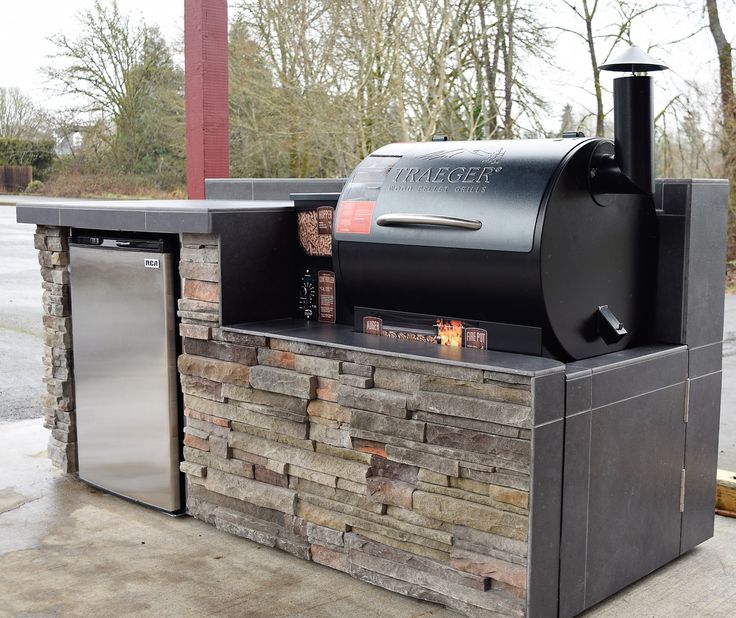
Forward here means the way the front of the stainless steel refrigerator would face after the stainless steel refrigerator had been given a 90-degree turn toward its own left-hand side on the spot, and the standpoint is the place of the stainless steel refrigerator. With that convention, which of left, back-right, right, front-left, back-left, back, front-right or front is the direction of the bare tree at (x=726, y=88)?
left

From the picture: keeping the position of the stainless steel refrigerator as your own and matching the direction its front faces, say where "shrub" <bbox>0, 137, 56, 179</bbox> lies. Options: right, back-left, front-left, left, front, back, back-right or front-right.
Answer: back-right

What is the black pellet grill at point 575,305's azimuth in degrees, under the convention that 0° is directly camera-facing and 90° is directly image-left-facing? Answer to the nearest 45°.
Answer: approximately 45°

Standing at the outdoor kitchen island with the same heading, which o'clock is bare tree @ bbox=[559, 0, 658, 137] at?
The bare tree is roughly at 5 o'clock from the outdoor kitchen island.

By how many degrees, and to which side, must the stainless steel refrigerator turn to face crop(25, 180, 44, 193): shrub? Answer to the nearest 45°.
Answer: approximately 135° to its right

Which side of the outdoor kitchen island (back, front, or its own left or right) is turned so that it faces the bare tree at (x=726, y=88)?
back

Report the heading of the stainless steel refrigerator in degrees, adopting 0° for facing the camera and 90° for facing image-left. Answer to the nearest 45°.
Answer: approximately 45°

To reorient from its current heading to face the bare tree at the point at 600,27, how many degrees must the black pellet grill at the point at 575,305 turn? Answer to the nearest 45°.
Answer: approximately 135° to its right

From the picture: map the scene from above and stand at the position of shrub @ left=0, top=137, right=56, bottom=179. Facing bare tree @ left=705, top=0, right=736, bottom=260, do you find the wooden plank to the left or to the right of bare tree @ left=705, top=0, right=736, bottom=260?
right

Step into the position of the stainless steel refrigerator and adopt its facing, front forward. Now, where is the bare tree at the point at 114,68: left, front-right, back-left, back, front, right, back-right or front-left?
back-right
